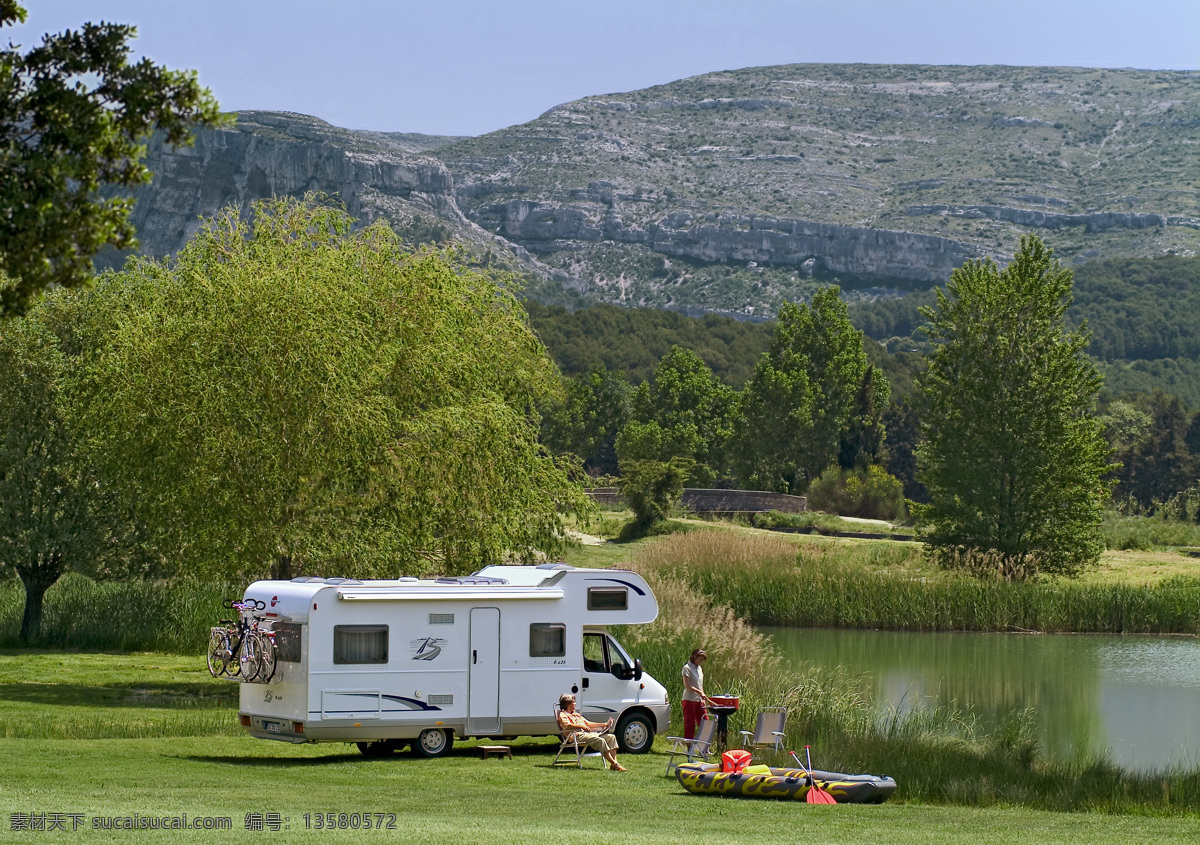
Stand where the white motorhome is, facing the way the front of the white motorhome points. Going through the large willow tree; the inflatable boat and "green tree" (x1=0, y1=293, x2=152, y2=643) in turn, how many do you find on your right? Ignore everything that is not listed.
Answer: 1

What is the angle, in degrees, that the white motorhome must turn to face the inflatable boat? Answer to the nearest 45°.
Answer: approximately 90° to its right

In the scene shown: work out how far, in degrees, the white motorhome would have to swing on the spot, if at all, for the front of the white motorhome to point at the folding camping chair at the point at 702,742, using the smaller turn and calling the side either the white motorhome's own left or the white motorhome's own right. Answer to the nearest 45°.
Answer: approximately 45° to the white motorhome's own right

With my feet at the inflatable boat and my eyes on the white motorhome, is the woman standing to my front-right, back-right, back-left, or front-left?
front-right

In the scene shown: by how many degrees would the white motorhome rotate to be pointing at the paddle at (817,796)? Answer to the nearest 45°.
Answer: approximately 90° to its right

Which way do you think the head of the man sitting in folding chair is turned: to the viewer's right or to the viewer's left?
to the viewer's right

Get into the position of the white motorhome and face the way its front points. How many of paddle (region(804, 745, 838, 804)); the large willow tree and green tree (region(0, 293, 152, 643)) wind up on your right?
1

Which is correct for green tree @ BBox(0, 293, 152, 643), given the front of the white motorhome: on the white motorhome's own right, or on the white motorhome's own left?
on the white motorhome's own left

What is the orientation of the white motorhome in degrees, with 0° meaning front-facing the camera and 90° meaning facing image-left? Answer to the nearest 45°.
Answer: approximately 225°

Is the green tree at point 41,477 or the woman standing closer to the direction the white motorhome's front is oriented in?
the woman standing
